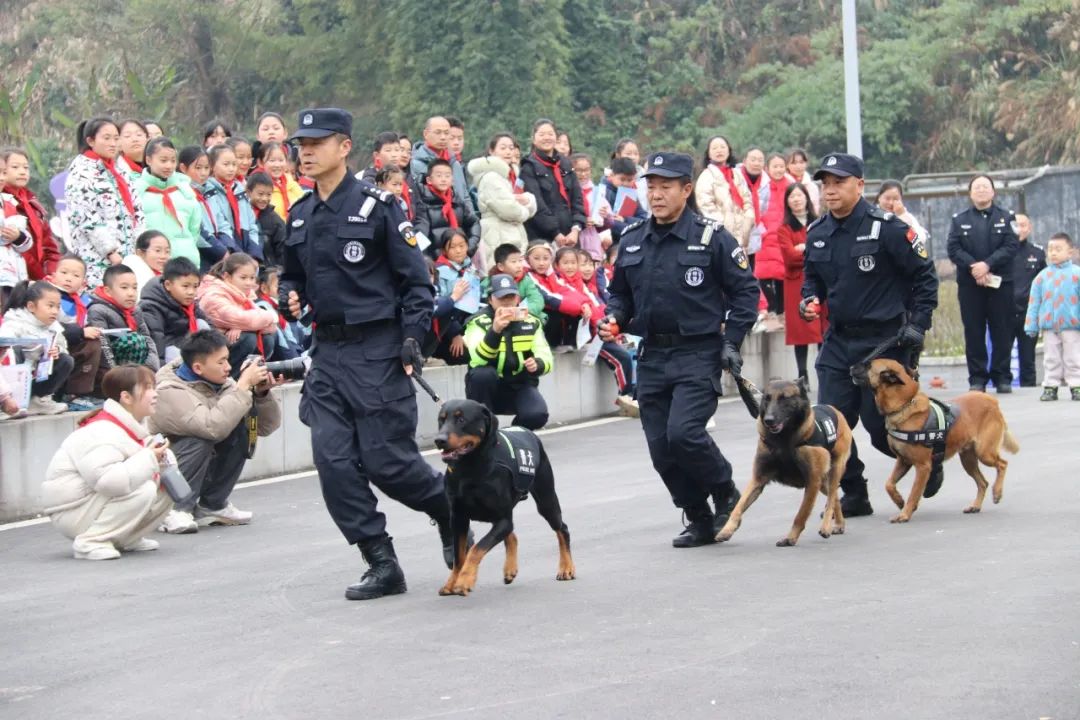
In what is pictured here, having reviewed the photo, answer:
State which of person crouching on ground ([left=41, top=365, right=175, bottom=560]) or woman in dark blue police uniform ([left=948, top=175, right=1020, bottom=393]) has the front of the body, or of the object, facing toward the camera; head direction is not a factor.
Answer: the woman in dark blue police uniform

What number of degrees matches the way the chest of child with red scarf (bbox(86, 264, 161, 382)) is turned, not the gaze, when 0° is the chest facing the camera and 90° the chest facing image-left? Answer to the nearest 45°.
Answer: approximately 315°

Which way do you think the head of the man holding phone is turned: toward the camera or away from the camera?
toward the camera

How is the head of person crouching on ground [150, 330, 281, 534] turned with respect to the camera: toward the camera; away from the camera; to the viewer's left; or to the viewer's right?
to the viewer's right

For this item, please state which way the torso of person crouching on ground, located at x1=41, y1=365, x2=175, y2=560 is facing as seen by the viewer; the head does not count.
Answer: to the viewer's right

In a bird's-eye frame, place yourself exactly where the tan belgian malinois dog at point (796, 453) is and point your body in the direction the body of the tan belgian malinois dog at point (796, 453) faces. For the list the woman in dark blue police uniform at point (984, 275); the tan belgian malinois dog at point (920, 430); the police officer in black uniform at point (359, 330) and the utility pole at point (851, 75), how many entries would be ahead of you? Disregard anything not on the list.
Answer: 1

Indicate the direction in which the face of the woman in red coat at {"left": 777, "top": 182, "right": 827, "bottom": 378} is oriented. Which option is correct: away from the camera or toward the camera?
toward the camera

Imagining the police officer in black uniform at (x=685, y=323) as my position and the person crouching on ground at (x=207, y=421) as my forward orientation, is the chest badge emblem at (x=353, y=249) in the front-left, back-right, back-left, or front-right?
front-left

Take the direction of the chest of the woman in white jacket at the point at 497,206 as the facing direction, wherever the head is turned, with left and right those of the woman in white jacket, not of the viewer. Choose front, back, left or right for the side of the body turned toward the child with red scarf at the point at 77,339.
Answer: right

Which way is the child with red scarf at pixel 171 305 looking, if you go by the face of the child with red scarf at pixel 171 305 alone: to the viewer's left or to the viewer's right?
to the viewer's right

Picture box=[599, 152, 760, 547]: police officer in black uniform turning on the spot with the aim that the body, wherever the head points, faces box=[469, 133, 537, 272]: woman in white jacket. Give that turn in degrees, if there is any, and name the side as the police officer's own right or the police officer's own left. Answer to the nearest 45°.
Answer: approximately 135° to the police officer's own right

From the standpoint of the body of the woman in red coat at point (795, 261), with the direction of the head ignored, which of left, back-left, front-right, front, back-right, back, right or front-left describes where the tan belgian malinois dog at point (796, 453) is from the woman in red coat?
front

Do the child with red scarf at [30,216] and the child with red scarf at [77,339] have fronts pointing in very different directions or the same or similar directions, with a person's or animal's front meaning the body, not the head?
same or similar directions
